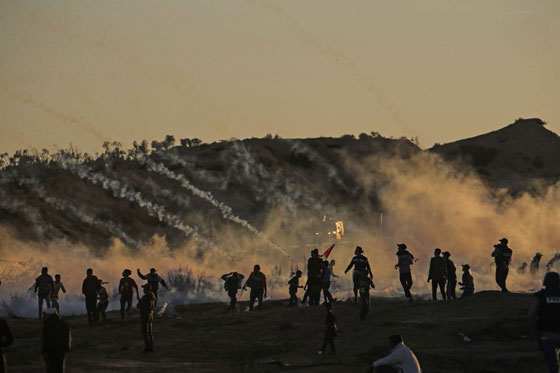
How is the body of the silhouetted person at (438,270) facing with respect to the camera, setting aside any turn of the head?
away from the camera

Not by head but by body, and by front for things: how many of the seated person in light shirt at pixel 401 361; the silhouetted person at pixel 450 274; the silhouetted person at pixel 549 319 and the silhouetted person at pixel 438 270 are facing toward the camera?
0

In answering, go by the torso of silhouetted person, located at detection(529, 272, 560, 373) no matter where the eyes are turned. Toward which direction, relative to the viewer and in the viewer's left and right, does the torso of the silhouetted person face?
facing away from the viewer

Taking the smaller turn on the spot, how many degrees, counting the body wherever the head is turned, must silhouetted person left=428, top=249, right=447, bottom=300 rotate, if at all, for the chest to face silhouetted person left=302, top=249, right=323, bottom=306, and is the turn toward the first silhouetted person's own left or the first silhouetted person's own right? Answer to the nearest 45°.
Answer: approximately 90° to the first silhouetted person's own left

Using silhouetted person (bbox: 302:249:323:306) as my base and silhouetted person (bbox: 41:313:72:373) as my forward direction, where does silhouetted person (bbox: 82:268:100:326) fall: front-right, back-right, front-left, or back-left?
front-right
